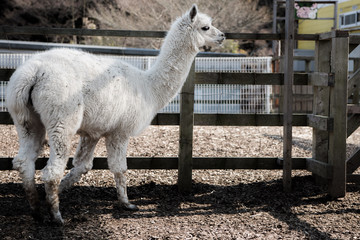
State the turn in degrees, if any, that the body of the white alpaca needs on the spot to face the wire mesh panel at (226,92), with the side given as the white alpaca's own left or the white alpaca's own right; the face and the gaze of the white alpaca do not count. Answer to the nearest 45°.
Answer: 0° — it already faces it

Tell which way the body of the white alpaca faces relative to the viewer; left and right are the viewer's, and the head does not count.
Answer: facing away from the viewer and to the right of the viewer
